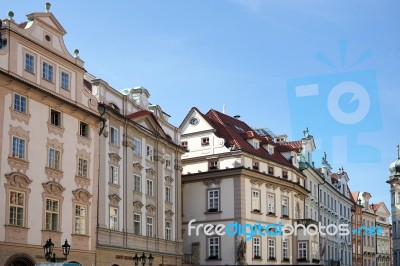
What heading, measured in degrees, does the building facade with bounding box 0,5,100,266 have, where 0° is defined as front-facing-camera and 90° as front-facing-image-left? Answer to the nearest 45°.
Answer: approximately 315°

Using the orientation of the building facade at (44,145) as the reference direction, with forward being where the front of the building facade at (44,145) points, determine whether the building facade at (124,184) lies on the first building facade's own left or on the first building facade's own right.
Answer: on the first building facade's own left

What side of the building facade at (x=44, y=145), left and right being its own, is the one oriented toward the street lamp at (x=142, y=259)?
left

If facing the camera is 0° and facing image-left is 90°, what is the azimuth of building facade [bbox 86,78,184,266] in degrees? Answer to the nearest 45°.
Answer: approximately 315°

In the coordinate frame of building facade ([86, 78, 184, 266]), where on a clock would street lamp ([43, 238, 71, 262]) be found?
The street lamp is roughly at 2 o'clock from the building facade.
